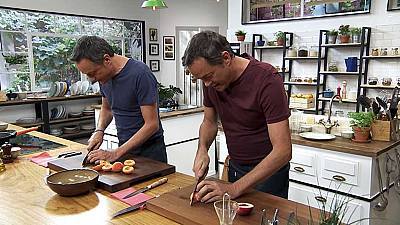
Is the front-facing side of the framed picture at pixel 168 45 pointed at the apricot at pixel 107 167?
yes

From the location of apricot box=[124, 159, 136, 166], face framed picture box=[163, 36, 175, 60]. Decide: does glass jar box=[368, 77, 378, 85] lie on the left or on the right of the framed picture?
right

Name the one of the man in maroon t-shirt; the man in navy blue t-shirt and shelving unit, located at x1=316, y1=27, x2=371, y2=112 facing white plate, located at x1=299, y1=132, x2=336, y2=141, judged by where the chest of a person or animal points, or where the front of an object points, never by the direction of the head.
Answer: the shelving unit

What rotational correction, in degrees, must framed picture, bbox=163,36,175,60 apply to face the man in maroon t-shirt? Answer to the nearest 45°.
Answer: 0° — it already faces them

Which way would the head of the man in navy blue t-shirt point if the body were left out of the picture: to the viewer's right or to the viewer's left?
to the viewer's left

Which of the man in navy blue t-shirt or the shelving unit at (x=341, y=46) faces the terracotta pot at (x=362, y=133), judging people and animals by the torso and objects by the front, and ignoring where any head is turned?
the shelving unit

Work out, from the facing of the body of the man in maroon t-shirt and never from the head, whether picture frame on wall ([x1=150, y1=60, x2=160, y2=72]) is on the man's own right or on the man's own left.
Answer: on the man's own right

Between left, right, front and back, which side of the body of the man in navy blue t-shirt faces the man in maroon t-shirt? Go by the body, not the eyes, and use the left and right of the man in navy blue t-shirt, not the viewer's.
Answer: left
